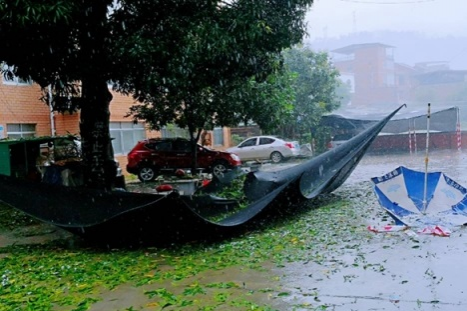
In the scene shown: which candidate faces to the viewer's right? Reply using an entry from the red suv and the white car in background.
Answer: the red suv

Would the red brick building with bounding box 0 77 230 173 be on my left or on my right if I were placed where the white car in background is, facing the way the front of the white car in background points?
on my left

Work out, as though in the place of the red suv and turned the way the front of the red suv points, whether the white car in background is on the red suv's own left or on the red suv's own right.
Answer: on the red suv's own left

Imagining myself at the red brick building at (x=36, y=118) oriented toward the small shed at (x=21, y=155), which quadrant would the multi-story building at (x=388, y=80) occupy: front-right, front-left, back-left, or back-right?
back-left

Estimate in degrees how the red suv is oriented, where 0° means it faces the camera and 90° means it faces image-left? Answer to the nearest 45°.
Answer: approximately 270°

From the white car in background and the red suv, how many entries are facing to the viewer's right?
1

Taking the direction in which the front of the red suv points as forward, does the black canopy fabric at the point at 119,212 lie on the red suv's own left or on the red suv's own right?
on the red suv's own right

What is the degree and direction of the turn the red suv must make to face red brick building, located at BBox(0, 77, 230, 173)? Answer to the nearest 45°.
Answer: approximately 180°

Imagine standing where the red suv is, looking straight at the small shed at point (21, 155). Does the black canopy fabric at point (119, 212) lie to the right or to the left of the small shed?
left

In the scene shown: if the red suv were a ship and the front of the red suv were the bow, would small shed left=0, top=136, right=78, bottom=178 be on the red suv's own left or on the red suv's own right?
on the red suv's own right
